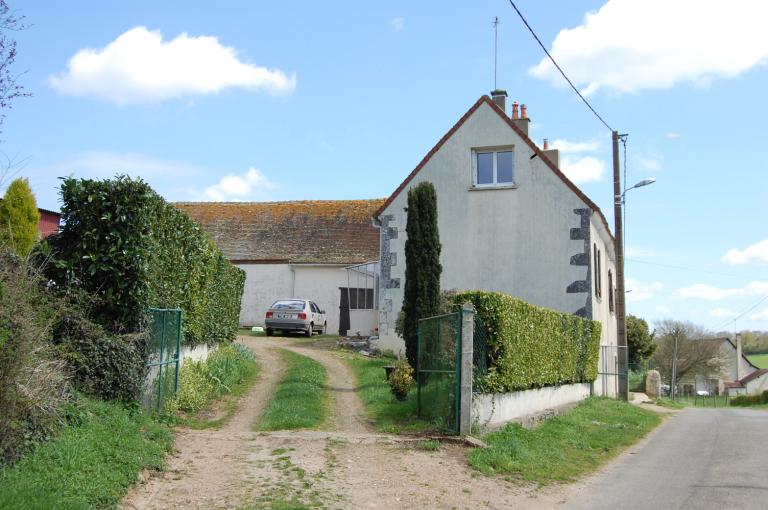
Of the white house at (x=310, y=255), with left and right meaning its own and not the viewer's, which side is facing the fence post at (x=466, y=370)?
front

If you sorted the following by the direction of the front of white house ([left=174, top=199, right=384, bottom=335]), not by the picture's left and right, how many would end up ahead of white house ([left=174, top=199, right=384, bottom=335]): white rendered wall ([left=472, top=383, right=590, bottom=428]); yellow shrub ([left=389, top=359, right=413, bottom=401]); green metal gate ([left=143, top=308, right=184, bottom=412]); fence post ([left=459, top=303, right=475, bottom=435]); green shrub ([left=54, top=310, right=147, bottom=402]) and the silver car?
6

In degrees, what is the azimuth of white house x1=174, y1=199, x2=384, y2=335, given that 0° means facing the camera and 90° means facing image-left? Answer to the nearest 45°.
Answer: approximately 0°

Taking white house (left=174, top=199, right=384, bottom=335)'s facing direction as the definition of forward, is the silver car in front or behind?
in front

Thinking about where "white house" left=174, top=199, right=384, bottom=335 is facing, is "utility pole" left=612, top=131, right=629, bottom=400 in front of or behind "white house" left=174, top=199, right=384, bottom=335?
in front

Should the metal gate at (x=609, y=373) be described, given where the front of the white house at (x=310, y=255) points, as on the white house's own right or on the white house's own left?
on the white house's own left

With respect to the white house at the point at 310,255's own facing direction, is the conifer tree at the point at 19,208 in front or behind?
in front

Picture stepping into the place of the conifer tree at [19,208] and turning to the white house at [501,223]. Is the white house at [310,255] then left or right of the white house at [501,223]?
left
